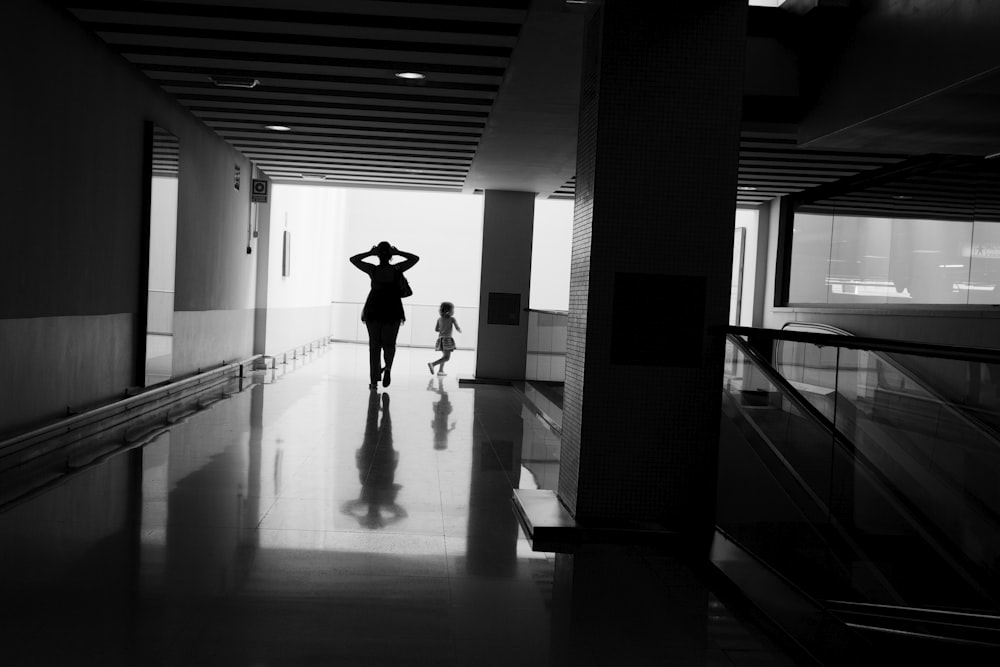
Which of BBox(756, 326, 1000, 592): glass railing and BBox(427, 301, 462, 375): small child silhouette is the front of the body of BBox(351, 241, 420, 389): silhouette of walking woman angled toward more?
the small child silhouette

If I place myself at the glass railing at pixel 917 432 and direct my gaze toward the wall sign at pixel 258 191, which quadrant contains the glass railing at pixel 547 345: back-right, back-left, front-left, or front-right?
front-right

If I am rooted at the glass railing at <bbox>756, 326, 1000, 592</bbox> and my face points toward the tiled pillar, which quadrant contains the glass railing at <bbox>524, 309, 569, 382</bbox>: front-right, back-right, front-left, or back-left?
front-right

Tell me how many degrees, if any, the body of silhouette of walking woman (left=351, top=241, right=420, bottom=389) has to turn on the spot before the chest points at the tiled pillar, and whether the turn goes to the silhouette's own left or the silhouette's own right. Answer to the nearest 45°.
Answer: approximately 180°

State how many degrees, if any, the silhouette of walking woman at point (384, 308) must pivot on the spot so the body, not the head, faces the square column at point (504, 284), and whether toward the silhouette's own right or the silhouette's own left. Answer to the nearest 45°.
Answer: approximately 45° to the silhouette's own right

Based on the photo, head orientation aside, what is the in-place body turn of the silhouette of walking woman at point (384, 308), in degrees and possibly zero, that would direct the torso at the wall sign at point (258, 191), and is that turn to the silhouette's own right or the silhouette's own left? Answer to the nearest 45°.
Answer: approximately 45° to the silhouette's own left

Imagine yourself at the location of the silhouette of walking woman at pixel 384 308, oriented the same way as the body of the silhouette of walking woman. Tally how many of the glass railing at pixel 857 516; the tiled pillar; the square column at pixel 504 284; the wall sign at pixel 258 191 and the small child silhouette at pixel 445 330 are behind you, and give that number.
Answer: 2

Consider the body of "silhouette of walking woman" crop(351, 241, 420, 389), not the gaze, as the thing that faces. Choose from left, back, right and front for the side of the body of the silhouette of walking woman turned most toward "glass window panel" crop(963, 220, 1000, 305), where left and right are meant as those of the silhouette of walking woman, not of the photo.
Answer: right

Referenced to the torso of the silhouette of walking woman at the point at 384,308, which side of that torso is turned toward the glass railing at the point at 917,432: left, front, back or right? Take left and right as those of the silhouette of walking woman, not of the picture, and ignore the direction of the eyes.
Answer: back

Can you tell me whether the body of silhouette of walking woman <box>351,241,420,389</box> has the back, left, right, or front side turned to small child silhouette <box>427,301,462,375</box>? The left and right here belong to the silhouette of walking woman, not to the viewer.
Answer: front

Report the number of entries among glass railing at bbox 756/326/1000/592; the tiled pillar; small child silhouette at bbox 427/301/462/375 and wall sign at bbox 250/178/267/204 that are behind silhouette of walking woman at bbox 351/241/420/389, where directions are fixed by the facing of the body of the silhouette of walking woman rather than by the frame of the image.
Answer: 2

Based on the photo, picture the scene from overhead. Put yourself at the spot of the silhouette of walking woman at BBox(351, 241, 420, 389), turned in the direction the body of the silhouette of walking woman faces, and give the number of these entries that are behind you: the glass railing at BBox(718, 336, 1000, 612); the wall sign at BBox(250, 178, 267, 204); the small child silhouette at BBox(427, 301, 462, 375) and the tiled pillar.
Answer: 2

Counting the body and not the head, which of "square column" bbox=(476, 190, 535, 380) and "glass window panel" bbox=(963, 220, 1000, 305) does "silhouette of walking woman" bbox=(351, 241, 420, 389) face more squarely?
the square column

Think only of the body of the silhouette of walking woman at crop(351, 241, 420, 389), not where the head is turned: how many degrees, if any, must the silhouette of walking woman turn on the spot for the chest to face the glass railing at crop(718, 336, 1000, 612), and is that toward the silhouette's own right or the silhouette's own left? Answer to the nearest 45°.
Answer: approximately 180°

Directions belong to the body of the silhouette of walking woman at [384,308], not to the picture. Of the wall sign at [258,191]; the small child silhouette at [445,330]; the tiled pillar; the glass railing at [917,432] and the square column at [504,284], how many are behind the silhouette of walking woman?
2

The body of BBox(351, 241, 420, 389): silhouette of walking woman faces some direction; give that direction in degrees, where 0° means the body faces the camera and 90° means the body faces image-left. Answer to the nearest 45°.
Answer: approximately 180°
